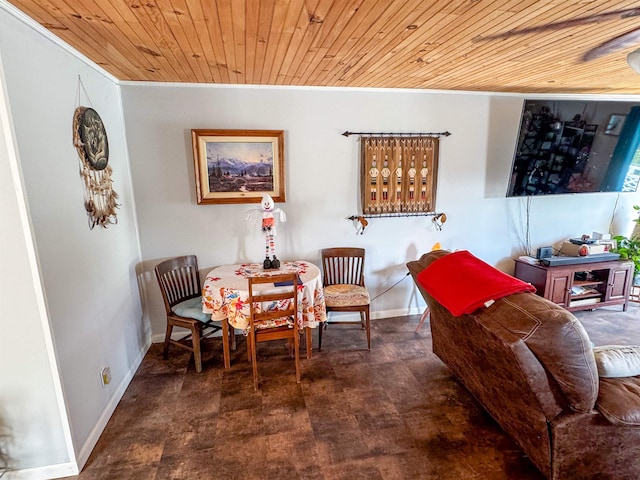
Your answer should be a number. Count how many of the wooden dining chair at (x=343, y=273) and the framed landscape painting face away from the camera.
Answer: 0

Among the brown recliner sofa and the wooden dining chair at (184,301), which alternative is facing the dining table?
the wooden dining chair

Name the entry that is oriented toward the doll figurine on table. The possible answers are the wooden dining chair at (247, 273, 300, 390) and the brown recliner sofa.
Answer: the wooden dining chair

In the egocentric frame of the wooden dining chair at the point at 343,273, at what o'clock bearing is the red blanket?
The red blanket is roughly at 11 o'clock from the wooden dining chair.

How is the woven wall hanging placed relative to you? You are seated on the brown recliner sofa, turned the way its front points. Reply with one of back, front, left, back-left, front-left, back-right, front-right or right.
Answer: left

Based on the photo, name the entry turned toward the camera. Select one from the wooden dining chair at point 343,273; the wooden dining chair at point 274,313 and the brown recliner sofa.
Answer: the wooden dining chair at point 343,273

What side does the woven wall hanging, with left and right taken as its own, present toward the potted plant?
left

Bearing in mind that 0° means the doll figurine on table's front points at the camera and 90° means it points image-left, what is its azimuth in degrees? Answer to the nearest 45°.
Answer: approximately 0°

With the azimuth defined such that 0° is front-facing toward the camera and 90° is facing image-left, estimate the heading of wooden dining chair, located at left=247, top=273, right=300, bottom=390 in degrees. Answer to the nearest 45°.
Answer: approximately 180°

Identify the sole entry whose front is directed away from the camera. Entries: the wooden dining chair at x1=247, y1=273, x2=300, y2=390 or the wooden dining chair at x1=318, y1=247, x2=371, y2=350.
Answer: the wooden dining chair at x1=247, y1=273, x2=300, y2=390

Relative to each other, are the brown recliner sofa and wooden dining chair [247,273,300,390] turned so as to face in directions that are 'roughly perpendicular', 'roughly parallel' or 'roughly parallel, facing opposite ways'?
roughly perpendicular

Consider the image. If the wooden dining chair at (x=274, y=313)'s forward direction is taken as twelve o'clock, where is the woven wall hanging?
The woven wall hanging is roughly at 2 o'clock from the wooden dining chair.

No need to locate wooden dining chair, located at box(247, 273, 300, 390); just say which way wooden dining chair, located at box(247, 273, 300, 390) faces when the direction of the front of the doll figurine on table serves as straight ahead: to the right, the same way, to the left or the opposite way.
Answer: the opposite way

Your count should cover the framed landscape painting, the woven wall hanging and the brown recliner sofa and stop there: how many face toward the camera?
2

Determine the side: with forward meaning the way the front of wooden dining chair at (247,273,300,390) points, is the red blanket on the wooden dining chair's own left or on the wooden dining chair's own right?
on the wooden dining chair's own right

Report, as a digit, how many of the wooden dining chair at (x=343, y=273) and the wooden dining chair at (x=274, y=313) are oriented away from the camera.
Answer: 1
